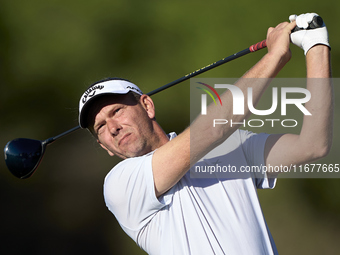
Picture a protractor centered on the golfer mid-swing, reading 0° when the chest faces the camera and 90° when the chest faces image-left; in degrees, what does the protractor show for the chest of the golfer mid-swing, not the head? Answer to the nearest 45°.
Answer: approximately 0°
